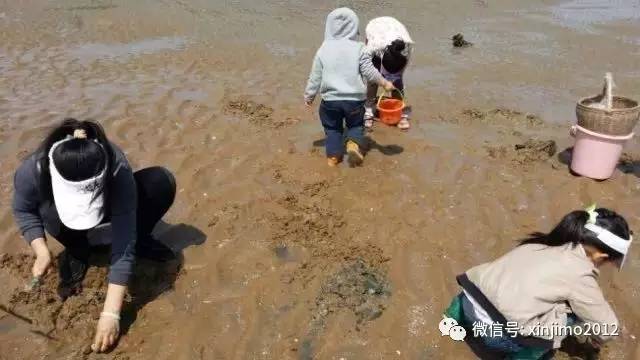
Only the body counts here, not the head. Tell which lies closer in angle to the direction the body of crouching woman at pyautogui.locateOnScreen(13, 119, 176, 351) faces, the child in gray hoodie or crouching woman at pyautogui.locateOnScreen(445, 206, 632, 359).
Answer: the crouching woman

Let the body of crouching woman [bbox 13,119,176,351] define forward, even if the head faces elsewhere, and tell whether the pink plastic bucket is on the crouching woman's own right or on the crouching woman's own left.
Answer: on the crouching woman's own left

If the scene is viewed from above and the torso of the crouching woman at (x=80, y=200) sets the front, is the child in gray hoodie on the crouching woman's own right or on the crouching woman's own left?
on the crouching woman's own left

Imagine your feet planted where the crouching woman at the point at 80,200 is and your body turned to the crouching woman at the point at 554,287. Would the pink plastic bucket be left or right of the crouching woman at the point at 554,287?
left

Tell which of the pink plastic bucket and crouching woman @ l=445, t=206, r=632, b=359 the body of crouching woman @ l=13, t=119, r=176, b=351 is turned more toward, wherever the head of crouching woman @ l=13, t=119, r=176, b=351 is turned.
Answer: the crouching woman

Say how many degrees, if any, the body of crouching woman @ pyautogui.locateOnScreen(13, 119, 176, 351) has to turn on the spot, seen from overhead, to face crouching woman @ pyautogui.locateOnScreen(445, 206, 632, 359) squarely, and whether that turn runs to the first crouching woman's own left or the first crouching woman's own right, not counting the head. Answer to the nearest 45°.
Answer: approximately 45° to the first crouching woman's own left
